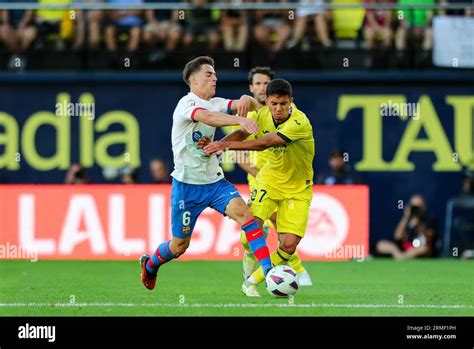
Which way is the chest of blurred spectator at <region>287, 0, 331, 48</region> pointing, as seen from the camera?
toward the camera

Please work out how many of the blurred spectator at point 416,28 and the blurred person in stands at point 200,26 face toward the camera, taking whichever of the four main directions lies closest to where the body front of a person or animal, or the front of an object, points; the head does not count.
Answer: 2

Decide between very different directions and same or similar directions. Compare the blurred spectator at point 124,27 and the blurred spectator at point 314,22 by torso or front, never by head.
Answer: same or similar directions

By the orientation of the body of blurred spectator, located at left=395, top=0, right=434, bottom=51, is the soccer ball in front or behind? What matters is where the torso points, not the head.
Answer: in front

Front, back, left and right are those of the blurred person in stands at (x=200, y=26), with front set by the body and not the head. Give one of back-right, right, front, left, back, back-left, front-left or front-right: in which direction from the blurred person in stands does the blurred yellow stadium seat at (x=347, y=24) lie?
left

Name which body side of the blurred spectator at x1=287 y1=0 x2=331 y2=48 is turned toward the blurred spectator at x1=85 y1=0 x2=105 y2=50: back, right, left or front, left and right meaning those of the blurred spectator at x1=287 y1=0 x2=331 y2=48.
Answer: right

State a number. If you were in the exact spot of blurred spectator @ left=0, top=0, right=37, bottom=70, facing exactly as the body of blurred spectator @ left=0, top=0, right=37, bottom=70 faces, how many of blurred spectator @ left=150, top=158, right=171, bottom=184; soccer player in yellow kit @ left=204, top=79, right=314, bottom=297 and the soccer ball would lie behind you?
0

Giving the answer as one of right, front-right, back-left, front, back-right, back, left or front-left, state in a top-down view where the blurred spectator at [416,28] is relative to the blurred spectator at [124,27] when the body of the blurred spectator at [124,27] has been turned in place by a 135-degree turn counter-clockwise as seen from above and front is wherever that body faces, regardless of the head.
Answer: front-right

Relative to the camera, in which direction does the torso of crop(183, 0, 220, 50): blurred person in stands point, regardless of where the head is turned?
toward the camera

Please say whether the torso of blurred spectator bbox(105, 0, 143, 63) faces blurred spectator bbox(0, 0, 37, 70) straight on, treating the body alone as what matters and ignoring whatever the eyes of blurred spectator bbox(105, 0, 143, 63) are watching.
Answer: no

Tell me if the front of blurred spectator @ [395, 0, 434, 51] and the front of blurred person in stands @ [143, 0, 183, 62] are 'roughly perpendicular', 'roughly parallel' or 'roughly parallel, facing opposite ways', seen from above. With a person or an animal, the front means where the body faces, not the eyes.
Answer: roughly parallel

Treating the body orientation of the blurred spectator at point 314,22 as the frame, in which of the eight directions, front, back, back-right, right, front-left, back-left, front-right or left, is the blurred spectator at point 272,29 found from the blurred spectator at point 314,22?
right

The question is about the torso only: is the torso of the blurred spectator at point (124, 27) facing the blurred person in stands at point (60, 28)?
no

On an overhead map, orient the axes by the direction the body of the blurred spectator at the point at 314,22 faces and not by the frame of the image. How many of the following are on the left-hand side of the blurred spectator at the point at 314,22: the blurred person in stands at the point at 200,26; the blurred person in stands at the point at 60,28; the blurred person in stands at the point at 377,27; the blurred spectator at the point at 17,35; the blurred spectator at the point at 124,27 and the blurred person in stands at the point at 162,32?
1

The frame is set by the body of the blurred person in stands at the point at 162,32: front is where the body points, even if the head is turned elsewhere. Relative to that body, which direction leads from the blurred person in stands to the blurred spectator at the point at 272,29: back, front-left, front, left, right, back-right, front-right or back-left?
left

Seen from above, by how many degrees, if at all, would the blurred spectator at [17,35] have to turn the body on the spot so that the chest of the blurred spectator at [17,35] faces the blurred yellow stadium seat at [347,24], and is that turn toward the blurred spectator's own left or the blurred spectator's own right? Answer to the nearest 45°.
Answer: approximately 90° to the blurred spectator's own left

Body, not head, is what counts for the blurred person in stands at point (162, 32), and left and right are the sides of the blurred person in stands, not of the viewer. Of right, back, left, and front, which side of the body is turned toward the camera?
front

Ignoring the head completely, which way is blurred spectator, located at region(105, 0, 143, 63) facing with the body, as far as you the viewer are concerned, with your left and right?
facing the viewer

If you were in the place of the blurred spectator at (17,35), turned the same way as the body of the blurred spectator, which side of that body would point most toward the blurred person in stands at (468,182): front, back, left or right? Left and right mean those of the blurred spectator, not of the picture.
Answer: left
